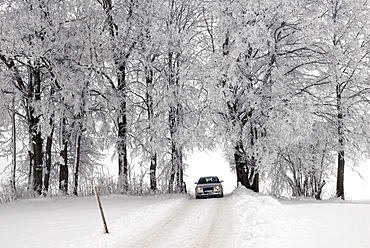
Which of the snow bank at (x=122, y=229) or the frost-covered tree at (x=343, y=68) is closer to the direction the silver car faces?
the snow bank

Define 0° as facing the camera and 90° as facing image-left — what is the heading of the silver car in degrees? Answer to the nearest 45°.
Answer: approximately 0°

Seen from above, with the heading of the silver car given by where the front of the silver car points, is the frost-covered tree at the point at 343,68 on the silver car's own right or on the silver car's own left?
on the silver car's own left

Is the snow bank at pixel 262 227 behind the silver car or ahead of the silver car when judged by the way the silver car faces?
ahead

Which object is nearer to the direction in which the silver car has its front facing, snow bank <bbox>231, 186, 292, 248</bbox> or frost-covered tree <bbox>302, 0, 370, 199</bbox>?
the snow bank

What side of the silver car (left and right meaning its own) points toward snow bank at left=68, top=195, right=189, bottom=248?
front
